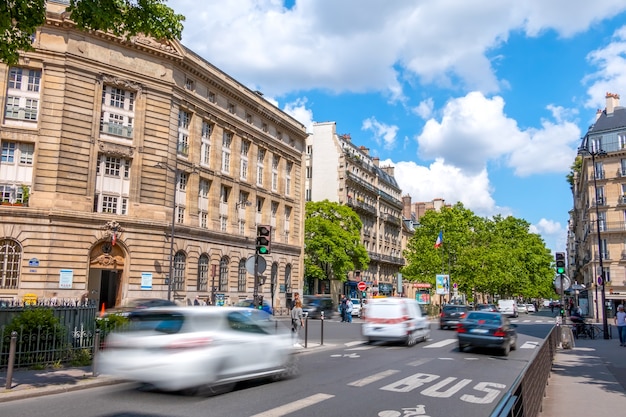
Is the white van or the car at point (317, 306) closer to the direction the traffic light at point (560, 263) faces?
the white van

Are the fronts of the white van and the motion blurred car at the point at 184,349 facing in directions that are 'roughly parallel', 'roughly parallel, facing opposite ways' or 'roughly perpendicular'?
roughly parallel

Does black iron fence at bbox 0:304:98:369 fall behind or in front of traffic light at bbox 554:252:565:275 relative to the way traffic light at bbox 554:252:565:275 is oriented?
in front

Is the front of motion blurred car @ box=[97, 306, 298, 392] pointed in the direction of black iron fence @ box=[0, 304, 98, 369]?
no

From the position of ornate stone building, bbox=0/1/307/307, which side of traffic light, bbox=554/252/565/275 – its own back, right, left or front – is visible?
right

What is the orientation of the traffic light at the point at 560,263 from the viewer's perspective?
toward the camera

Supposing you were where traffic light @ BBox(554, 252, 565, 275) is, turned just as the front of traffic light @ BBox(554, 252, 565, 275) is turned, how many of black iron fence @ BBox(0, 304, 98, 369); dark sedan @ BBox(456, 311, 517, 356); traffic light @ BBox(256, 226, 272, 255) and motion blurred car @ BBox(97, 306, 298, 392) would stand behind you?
0

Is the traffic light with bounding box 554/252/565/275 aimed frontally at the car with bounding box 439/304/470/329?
no
